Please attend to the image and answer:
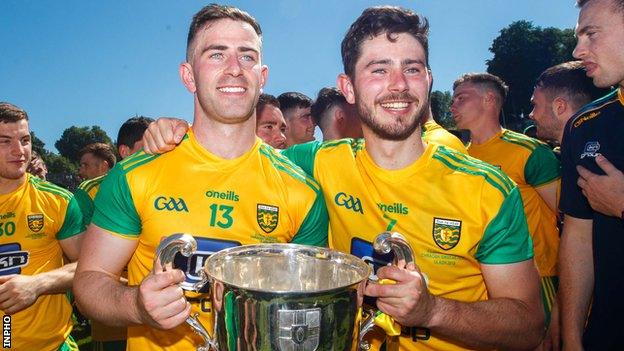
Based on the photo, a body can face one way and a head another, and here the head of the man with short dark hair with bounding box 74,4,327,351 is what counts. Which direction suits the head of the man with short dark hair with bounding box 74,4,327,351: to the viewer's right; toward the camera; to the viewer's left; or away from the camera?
toward the camera

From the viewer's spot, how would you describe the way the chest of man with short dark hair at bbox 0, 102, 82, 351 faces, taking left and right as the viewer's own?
facing the viewer

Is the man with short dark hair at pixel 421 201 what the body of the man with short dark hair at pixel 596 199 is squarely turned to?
yes

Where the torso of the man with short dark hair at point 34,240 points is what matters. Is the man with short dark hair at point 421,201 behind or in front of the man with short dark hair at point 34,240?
in front

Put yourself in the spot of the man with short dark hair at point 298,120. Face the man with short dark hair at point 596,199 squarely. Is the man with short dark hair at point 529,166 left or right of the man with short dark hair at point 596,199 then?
left

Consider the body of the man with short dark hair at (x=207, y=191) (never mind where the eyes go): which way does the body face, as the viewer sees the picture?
toward the camera

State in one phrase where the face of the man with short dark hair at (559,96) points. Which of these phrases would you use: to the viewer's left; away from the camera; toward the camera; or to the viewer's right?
to the viewer's left

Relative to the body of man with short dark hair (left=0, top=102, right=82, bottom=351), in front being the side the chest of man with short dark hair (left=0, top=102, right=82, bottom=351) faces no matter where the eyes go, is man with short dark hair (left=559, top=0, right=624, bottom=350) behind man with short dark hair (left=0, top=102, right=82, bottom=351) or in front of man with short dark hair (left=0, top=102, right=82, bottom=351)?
in front

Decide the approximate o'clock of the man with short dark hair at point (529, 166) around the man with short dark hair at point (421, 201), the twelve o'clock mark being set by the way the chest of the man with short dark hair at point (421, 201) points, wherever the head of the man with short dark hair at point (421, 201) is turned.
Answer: the man with short dark hair at point (529, 166) is roughly at 7 o'clock from the man with short dark hair at point (421, 201).

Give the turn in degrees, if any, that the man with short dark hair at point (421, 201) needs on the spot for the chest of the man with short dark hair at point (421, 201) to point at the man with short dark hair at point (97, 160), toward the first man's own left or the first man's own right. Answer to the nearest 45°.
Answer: approximately 135° to the first man's own right

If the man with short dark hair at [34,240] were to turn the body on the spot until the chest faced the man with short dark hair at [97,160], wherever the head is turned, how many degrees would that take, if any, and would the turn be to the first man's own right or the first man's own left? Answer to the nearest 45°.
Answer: approximately 180°

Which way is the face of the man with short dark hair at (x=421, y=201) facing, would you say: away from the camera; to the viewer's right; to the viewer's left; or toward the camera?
toward the camera
